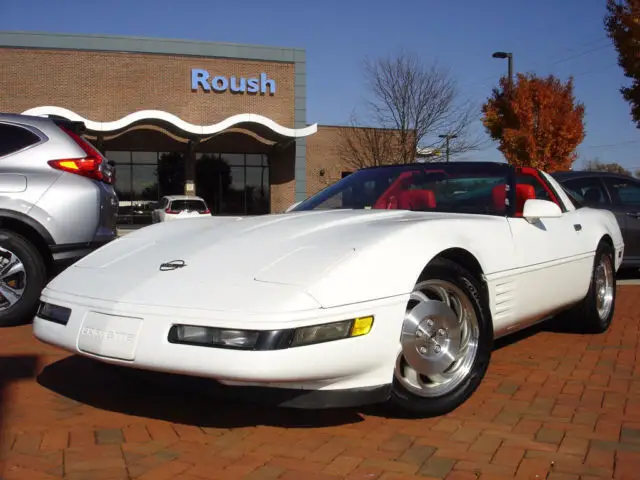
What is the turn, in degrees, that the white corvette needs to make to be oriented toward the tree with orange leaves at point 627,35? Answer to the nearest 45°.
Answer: approximately 180°

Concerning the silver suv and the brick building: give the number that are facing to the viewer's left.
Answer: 1

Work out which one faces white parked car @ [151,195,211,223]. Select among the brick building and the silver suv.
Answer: the brick building

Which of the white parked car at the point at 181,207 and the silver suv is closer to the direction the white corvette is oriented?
the silver suv

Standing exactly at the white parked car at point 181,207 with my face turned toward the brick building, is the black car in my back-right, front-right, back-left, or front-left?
back-right

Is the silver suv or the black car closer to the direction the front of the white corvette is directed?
the silver suv

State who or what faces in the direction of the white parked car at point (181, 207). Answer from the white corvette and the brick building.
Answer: the brick building

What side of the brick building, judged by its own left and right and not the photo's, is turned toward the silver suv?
front

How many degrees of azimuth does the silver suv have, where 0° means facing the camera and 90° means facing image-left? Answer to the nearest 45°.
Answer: approximately 90°

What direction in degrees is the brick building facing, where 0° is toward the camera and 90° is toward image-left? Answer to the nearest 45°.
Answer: approximately 0°

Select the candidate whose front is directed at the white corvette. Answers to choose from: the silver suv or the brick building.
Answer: the brick building
